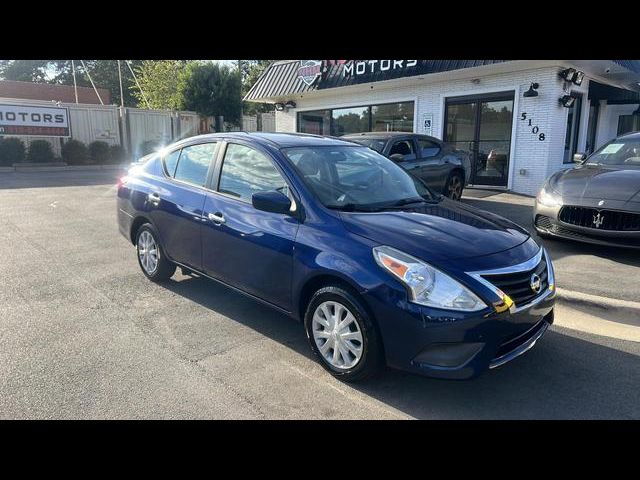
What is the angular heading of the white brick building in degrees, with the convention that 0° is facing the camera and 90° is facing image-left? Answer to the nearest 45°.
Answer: approximately 45°

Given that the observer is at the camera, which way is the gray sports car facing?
facing the viewer and to the left of the viewer

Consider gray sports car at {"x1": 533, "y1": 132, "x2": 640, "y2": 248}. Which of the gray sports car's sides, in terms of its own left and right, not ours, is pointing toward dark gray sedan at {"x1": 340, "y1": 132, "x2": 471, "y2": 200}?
right

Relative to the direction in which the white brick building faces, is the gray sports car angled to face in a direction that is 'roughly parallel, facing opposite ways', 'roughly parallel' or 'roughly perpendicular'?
roughly parallel

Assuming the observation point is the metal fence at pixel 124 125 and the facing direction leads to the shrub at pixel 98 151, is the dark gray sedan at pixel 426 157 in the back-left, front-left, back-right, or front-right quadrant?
front-left

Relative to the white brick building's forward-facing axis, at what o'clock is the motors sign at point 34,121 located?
The motors sign is roughly at 2 o'clock from the white brick building.

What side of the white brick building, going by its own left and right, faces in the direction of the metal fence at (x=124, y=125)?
right

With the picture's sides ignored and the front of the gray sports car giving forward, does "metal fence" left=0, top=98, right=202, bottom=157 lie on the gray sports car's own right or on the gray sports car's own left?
on the gray sports car's own right

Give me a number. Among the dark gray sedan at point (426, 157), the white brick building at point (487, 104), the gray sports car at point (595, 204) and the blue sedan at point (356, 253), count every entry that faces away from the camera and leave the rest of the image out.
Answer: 0

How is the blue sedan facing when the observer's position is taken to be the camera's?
facing the viewer and to the right of the viewer
